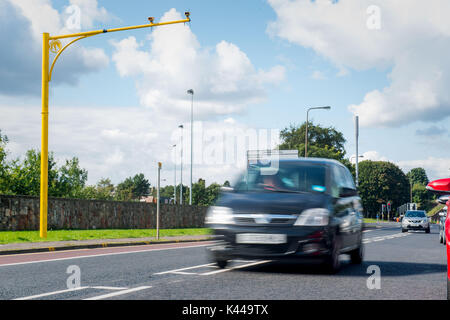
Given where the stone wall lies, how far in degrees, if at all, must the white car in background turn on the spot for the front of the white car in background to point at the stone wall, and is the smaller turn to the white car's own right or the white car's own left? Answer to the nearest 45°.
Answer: approximately 45° to the white car's own right

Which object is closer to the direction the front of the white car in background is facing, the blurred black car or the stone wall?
the blurred black car

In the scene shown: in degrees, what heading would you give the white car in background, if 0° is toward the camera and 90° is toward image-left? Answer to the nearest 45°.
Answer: approximately 0°

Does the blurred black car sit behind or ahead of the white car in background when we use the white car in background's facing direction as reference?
ahead
